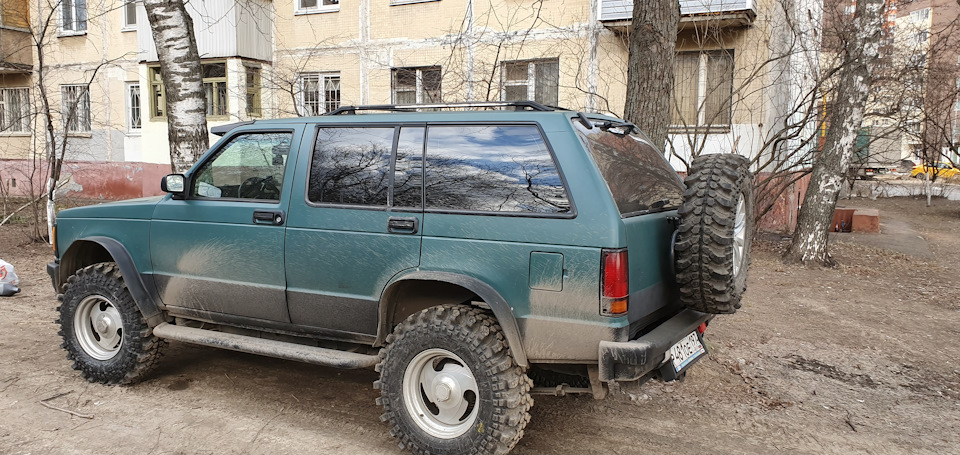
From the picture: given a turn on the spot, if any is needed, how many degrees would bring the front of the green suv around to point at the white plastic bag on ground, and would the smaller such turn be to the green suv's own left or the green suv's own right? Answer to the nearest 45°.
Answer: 0° — it already faces it

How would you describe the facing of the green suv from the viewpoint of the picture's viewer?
facing away from the viewer and to the left of the viewer
